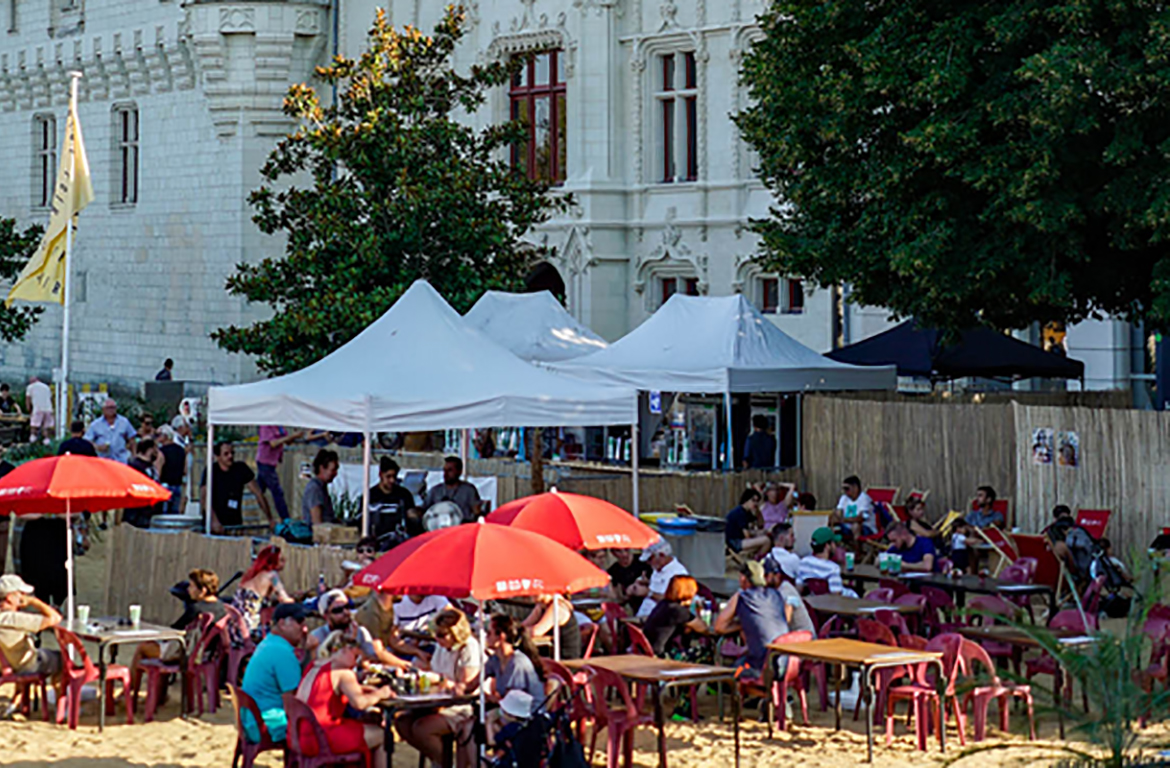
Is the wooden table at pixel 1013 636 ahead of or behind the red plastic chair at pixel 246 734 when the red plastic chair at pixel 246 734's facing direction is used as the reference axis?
ahead

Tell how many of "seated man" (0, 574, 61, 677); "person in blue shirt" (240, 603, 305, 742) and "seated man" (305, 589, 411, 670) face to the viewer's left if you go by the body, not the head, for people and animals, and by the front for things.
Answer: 0

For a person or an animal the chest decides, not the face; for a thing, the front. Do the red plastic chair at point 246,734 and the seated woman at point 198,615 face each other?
no

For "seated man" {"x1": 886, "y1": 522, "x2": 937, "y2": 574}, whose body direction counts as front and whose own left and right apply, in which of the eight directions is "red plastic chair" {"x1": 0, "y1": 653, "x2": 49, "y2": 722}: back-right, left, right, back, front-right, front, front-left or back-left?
front

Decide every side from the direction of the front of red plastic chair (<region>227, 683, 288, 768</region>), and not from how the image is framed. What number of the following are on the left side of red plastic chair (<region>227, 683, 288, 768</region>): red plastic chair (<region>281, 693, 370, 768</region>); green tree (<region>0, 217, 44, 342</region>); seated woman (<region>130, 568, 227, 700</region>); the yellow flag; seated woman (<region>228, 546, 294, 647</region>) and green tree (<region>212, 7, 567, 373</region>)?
5

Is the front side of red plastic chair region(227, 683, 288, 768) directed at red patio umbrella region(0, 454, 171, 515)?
no

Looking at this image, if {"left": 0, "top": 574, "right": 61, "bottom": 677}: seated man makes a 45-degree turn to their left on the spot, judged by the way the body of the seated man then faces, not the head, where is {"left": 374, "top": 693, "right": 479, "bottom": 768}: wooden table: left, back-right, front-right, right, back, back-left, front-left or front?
right

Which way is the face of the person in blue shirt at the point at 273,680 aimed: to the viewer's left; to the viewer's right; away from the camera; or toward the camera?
to the viewer's right

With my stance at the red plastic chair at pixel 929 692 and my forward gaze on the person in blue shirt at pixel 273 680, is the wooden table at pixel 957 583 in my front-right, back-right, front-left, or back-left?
back-right

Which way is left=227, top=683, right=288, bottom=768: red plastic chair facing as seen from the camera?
to the viewer's right

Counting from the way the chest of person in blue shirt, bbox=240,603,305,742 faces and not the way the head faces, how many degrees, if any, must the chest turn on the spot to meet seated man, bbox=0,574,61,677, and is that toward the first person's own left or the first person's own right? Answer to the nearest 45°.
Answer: approximately 135° to the first person's own left

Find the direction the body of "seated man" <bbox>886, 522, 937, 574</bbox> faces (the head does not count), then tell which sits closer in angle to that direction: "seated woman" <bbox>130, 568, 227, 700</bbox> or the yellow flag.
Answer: the seated woman

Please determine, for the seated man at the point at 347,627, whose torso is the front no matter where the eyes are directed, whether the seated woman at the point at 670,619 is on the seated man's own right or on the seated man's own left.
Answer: on the seated man's own left

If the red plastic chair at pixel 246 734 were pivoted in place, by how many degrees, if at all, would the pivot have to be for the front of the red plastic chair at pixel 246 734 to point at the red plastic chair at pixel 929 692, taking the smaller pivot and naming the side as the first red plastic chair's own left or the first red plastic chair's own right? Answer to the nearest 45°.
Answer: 0° — it already faces it

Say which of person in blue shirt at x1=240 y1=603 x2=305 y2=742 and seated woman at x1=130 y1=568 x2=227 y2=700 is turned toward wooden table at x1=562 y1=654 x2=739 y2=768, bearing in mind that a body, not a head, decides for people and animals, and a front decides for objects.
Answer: the person in blue shirt

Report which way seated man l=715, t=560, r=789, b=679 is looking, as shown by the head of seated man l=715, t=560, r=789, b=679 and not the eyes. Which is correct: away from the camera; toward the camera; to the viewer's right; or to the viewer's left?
away from the camera
